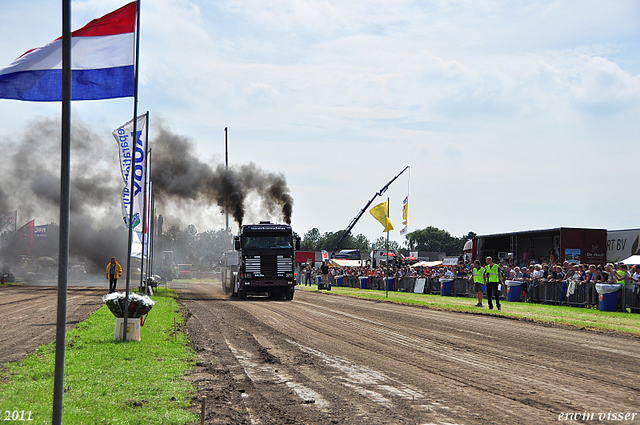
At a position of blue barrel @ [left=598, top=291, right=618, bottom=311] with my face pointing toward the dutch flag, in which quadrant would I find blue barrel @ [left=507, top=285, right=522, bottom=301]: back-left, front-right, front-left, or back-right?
back-right

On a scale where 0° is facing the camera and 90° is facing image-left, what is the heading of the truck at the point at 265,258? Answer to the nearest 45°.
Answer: approximately 0°

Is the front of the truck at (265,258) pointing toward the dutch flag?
yes

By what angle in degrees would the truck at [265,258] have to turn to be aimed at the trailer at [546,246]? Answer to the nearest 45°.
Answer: approximately 90° to its left

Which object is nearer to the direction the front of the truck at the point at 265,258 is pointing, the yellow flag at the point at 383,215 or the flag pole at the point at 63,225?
the flag pole

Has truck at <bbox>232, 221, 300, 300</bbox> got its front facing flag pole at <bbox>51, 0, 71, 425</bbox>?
yes

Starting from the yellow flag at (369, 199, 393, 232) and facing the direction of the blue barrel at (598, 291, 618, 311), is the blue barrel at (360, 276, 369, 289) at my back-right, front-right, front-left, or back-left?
back-left

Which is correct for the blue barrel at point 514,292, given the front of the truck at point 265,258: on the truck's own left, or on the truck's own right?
on the truck's own left

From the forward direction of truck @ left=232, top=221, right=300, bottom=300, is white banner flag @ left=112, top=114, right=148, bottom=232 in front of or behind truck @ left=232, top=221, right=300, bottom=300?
in front

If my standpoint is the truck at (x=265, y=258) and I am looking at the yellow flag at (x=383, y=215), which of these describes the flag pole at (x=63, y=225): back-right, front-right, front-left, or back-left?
back-right
